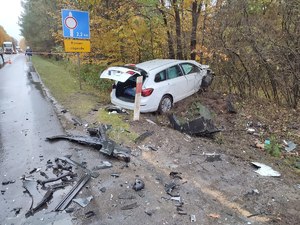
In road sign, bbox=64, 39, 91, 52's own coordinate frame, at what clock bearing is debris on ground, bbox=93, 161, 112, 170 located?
The debris on ground is roughly at 12 o'clock from the road sign.

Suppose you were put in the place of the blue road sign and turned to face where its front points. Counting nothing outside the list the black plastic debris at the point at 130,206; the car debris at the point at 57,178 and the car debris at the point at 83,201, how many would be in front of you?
3

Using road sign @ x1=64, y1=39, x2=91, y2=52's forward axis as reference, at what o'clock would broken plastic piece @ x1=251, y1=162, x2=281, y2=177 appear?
The broken plastic piece is roughly at 11 o'clock from the road sign.

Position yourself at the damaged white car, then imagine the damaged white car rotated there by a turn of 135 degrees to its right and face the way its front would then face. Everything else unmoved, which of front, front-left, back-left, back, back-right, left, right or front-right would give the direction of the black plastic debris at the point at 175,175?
front

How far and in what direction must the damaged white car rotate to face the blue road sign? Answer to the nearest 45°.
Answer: approximately 90° to its left

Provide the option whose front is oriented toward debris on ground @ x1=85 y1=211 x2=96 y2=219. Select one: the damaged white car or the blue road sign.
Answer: the blue road sign

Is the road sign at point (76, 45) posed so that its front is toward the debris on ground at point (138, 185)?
yes

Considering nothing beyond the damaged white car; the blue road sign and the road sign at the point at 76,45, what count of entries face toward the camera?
2

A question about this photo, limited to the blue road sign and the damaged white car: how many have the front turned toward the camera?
1

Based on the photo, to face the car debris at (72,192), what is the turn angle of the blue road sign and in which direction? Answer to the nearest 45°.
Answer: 0° — it already faces it

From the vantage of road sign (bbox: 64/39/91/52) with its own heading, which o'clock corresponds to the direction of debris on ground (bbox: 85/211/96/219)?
The debris on ground is roughly at 12 o'clock from the road sign.

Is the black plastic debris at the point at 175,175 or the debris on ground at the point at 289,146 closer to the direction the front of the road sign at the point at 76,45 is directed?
the black plastic debris

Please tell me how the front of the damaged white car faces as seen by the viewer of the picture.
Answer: facing away from the viewer and to the right of the viewer

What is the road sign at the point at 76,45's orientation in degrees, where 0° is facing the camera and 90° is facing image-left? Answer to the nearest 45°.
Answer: approximately 0°
